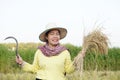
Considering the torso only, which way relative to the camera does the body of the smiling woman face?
toward the camera
